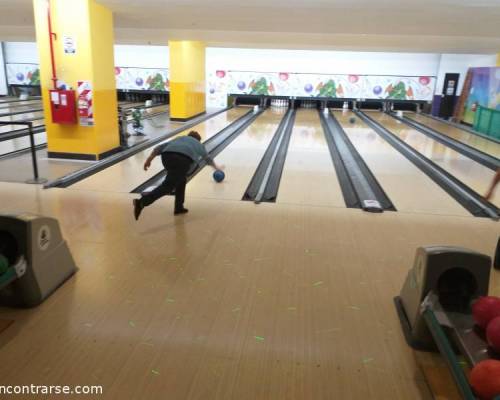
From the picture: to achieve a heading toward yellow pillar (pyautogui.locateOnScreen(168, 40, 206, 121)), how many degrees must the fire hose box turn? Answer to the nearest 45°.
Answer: approximately 135° to its left

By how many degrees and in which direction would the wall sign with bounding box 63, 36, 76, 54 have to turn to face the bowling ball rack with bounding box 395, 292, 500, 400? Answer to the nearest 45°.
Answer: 0° — it already faces it

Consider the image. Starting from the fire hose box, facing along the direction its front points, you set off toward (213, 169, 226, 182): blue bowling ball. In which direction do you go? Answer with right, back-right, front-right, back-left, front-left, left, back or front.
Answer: front-left

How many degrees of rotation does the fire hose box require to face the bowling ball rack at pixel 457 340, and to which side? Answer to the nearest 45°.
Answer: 0° — it already faces it

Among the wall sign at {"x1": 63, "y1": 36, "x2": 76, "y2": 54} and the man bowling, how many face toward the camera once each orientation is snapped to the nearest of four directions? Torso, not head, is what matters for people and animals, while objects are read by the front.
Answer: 1

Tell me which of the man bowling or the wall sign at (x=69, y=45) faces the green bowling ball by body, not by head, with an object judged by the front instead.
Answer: the wall sign

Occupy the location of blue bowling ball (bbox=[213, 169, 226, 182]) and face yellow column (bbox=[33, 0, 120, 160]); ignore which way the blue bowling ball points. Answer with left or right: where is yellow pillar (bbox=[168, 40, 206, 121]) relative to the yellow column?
right

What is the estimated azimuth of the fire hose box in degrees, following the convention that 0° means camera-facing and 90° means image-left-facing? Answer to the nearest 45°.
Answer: approximately 0°

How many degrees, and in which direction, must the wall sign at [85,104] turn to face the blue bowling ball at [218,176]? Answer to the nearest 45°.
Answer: approximately 45° to its left

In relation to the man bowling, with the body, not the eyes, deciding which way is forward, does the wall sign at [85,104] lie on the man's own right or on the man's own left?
on the man's own left
